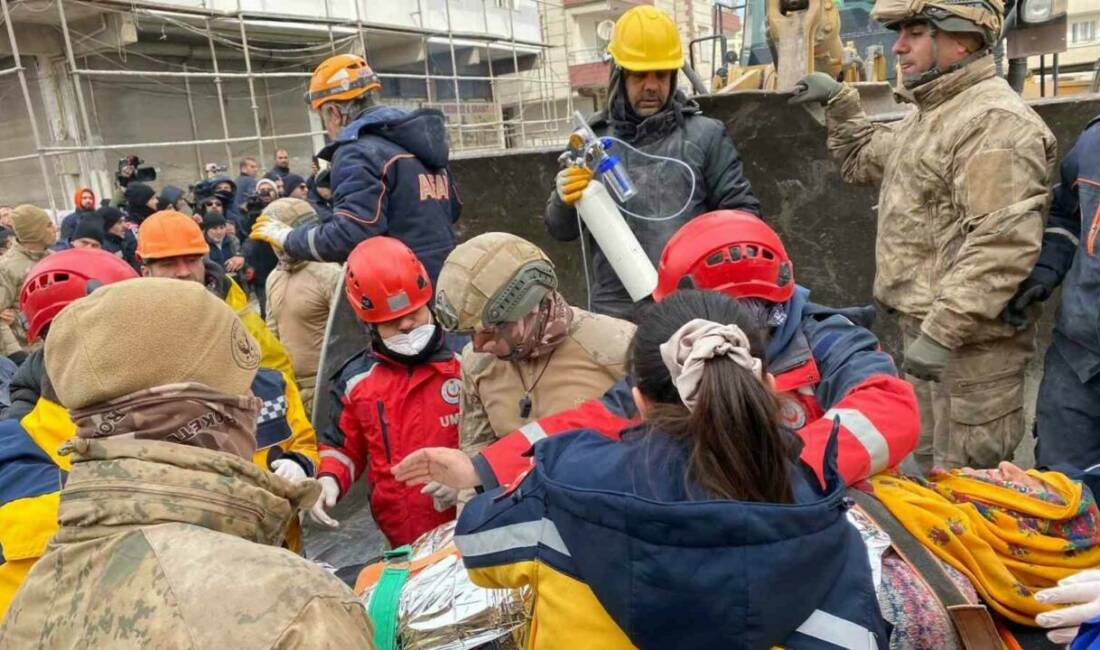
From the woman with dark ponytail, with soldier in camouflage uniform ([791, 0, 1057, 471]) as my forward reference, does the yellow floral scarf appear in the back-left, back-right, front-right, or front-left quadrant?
front-right

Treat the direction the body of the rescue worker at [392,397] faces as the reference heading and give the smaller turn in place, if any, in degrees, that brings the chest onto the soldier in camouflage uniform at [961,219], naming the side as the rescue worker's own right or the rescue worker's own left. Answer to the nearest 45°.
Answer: approximately 45° to the rescue worker's own left

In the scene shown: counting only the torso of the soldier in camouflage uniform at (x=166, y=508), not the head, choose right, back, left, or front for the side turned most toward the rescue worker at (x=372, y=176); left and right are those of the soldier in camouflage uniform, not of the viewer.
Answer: front

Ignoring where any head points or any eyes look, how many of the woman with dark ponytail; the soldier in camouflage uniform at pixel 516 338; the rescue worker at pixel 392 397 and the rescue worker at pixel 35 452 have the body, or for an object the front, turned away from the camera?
1

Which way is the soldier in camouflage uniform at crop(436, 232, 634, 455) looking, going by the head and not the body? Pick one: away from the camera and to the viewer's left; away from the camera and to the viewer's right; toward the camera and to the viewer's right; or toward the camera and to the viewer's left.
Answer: toward the camera and to the viewer's left

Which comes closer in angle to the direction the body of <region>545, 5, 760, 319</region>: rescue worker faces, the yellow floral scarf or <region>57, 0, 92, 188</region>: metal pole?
the yellow floral scarf

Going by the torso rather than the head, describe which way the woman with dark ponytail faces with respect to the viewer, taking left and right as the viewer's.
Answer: facing away from the viewer

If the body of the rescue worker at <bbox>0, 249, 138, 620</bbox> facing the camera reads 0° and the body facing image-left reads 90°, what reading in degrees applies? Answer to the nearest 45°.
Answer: approximately 270°

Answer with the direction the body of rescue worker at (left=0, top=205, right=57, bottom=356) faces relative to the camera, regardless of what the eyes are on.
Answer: to the viewer's right

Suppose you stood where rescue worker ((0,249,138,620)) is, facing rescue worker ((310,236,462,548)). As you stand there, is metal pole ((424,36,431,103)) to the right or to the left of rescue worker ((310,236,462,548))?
left

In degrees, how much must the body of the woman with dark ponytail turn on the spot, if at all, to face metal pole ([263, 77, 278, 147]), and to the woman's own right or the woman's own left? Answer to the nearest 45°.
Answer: approximately 45° to the woman's own left

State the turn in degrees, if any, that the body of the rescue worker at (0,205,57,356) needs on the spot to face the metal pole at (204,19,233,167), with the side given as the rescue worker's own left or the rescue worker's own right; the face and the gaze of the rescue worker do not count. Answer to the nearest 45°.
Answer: approximately 90° to the rescue worker's own left

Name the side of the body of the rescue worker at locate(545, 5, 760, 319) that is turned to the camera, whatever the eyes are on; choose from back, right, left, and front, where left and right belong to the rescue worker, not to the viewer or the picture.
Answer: front

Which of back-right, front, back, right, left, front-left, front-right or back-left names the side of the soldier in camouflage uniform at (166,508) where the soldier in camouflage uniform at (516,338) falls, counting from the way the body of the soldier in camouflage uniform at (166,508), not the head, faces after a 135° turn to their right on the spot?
back-left
